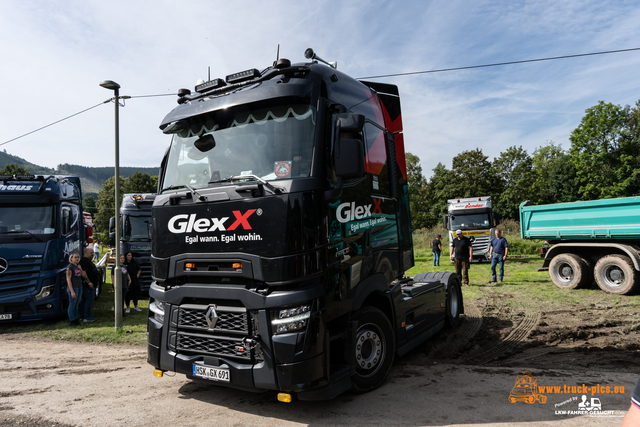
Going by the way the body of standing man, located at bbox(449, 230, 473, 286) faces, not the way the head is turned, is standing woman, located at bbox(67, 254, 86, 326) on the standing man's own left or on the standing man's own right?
on the standing man's own right

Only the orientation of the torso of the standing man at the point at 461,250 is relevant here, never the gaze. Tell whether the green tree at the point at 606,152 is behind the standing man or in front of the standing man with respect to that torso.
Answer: behind

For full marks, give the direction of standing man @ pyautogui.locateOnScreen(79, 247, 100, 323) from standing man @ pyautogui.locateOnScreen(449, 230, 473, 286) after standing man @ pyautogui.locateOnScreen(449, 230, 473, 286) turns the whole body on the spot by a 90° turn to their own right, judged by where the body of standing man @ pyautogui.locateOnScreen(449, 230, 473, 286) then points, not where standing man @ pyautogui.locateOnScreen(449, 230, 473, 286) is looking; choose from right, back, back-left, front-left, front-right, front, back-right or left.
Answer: front-left

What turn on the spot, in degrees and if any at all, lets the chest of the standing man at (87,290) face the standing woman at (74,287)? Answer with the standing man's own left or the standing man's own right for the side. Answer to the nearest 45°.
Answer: approximately 135° to the standing man's own right

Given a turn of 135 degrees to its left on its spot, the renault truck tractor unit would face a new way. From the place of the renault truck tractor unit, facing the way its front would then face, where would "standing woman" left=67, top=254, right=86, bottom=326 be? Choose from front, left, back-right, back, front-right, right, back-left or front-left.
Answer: back-left

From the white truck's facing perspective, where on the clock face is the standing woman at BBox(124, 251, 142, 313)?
The standing woman is roughly at 1 o'clock from the white truck.

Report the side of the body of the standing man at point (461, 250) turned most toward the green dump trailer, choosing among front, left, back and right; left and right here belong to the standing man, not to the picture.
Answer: left

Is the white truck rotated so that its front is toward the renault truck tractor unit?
yes

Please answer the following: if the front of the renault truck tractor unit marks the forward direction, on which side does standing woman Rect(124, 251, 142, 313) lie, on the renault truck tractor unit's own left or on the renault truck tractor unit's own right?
on the renault truck tractor unit's own right

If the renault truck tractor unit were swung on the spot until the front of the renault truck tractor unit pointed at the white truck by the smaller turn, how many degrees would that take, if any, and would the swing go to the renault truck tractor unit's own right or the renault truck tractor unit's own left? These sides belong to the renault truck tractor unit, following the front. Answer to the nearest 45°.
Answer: approximately 180°

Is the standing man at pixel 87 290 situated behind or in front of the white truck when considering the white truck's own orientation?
in front
